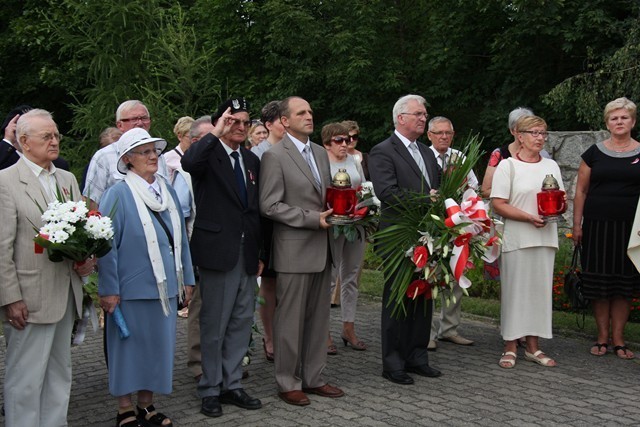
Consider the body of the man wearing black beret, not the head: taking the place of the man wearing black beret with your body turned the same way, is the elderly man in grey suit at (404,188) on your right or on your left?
on your left

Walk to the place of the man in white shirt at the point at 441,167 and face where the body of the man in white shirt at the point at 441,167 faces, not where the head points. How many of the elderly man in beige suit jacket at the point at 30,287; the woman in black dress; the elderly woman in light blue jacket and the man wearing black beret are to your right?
3

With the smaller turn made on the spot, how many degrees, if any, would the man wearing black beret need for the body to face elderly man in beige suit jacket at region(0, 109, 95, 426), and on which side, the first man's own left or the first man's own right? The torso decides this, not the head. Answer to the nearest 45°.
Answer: approximately 90° to the first man's own right

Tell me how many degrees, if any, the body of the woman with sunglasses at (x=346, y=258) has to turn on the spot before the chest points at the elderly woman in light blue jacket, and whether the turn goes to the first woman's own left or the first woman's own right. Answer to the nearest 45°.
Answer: approximately 90° to the first woman's own right

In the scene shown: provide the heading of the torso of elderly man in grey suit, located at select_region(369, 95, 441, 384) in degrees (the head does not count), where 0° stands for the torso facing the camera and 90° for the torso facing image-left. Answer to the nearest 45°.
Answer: approximately 315°

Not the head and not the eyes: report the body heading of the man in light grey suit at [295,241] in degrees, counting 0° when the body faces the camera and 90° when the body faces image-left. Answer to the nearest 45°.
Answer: approximately 315°

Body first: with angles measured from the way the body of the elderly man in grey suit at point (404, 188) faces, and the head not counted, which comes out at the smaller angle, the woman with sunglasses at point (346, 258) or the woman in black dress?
the woman in black dress

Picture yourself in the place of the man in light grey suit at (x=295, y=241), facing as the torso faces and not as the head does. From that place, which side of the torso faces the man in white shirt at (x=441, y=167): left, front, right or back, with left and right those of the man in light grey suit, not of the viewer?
left

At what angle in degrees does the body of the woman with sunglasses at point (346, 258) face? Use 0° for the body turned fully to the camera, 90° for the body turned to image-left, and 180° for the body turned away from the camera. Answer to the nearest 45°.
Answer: approximately 315°

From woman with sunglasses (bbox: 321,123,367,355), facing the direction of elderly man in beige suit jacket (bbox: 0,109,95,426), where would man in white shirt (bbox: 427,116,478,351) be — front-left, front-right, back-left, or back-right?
back-left

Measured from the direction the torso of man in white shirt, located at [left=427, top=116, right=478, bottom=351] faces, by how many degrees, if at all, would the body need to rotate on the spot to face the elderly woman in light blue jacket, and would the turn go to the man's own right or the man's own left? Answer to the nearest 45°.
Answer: approximately 90° to the man's own right

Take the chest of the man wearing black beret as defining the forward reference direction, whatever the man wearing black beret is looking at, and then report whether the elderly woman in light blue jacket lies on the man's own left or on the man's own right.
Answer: on the man's own right
